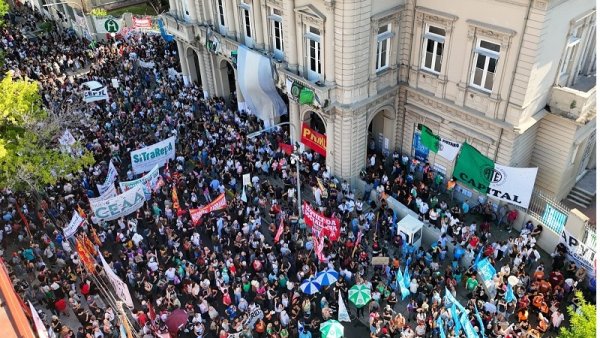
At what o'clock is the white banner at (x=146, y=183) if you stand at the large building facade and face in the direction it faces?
The white banner is roughly at 1 o'clock from the large building facade.

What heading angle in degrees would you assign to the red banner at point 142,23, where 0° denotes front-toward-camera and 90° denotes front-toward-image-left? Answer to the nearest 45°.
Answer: approximately 0°

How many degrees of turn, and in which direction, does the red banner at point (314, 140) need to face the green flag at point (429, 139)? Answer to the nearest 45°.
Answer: approximately 135° to its left

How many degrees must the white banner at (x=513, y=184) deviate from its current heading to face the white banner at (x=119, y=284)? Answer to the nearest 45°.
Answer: approximately 45° to its right

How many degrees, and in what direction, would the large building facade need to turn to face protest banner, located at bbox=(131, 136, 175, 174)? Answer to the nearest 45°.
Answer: approximately 45° to its right

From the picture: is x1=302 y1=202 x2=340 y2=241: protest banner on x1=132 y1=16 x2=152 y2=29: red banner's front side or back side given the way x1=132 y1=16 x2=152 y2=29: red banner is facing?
on the front side

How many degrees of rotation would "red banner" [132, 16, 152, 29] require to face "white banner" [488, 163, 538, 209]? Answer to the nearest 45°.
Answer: approximately 45° to its left

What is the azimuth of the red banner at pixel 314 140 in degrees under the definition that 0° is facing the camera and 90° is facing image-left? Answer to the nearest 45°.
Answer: approximately 45°

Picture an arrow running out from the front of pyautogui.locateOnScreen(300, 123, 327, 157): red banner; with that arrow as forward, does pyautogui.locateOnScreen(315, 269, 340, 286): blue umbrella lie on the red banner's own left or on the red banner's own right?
on the red banner's own left

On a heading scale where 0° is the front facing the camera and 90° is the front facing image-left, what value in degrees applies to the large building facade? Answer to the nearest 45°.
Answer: approximately 45°

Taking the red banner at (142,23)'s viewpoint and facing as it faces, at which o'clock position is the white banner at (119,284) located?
The white banner is roughly at 12 o'clock from the red banner.

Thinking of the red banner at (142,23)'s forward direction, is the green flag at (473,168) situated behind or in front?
in front
